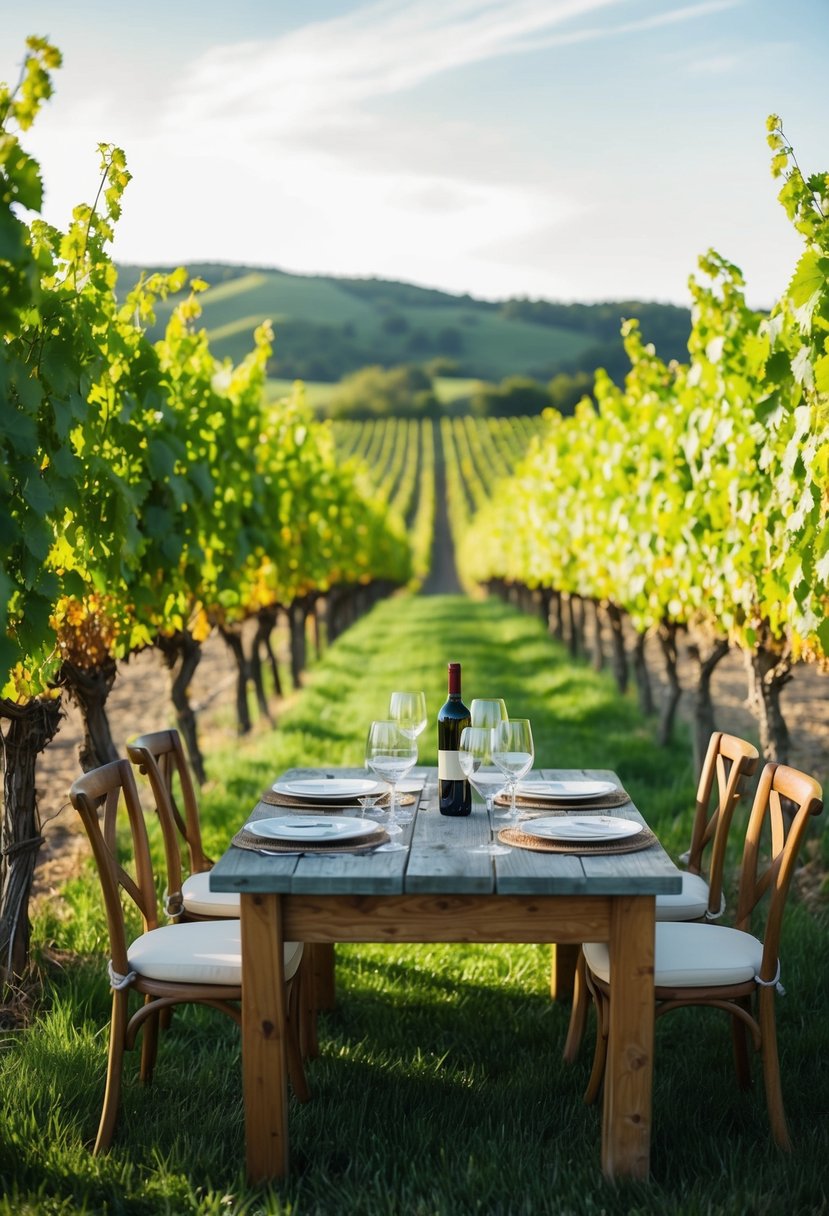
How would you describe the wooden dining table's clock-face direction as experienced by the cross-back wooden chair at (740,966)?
The wooden dining table is roughly at 1 o'clock from the cross-back wooden chair.

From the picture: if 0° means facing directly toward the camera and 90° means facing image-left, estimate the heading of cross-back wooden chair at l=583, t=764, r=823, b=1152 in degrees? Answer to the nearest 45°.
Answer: approximately 90°

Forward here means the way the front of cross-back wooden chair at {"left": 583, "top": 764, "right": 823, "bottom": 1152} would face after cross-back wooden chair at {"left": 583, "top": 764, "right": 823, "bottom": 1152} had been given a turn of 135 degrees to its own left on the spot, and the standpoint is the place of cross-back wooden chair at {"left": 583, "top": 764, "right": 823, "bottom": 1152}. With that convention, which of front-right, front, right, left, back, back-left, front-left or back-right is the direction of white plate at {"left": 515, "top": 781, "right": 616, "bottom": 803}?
back

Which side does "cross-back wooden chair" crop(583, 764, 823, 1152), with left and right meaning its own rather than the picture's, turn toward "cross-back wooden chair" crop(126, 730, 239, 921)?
front

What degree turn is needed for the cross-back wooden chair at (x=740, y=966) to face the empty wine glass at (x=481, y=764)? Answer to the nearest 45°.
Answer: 0° — it already faces it

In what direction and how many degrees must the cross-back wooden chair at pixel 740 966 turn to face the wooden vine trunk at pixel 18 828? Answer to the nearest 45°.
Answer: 0° — it already faces it

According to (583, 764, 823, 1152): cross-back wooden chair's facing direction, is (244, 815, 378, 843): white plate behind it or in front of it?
in front

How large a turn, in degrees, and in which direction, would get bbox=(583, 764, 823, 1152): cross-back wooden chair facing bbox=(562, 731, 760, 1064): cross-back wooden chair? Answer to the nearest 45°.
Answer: approximately 90° to its right

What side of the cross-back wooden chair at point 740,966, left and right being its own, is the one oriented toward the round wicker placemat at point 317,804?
front

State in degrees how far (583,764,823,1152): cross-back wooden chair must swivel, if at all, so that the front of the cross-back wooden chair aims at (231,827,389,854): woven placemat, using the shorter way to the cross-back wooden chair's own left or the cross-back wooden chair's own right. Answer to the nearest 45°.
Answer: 0° — it already faces it

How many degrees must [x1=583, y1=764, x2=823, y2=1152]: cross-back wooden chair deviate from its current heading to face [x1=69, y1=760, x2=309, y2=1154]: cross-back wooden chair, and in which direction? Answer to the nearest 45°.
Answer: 0° — it already faces it

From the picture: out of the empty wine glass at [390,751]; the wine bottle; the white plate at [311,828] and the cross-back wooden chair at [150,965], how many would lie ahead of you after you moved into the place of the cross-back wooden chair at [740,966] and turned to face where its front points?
4
